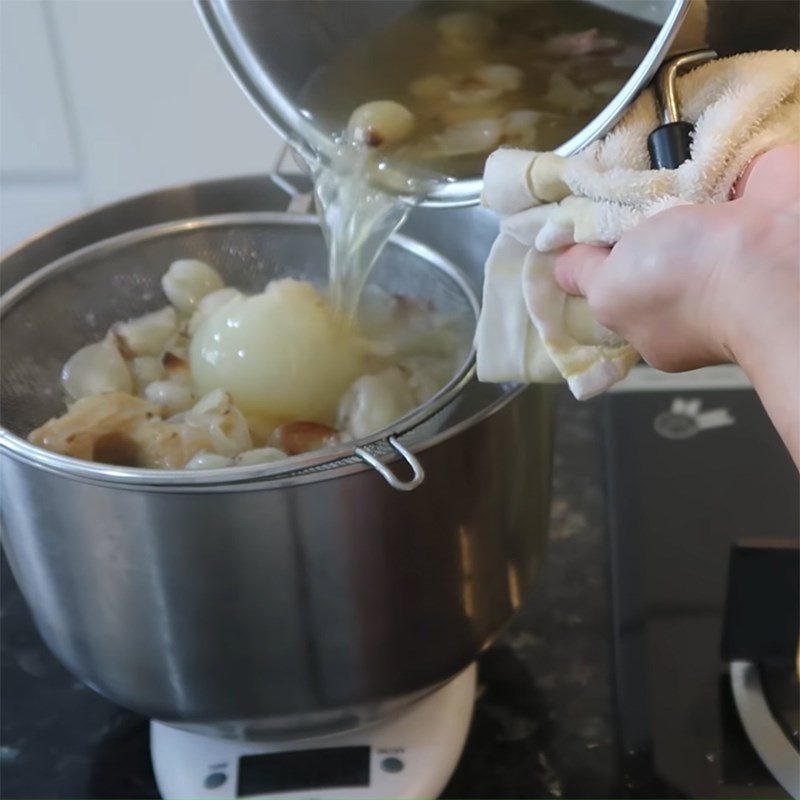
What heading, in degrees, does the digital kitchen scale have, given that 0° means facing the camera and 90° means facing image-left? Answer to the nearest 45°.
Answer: approximately 0°
